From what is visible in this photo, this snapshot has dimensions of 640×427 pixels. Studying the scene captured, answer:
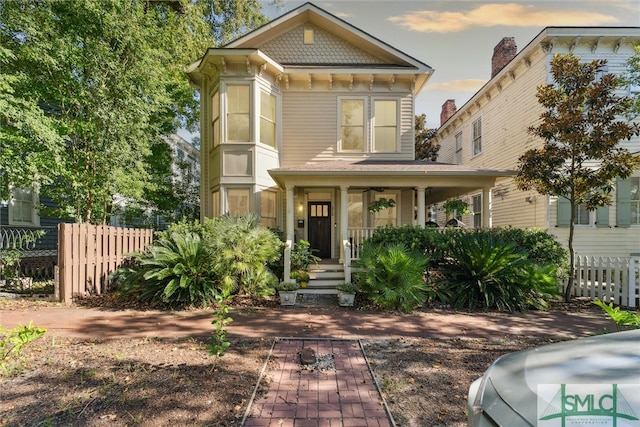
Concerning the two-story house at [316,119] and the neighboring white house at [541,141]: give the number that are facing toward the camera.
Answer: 2

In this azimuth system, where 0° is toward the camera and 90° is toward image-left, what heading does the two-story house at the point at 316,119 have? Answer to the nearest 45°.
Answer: approximately 0°

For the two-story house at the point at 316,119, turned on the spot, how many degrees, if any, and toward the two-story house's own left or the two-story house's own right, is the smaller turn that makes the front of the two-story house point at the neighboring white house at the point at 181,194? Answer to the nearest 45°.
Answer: approximately 135° to the two-story house's own right

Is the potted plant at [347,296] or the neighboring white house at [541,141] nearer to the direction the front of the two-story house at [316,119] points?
the potted plant

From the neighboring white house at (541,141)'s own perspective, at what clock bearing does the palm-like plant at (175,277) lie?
The palm-like plant is roughly at 1 o'clock from the neighboring white house.

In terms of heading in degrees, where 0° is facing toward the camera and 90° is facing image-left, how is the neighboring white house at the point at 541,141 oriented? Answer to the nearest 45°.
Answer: approximately 0°
